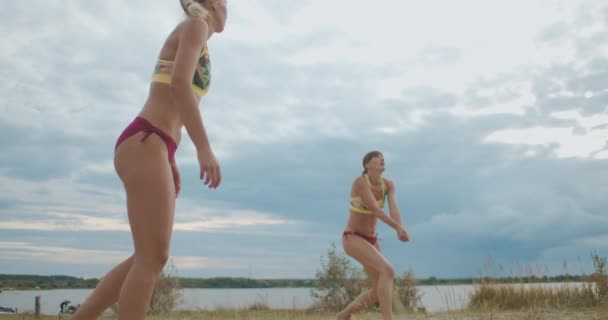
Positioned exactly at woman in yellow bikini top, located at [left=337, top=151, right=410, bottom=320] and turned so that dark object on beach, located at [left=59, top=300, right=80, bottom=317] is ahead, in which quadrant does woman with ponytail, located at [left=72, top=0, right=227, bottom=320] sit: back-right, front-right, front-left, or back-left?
back-left

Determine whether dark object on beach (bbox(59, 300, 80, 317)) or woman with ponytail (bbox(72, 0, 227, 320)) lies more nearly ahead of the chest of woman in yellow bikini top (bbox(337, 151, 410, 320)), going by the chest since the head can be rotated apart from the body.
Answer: the woman with ponytail

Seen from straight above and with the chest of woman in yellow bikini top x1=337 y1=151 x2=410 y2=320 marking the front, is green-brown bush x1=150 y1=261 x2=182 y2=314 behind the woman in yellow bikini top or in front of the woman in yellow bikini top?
behind

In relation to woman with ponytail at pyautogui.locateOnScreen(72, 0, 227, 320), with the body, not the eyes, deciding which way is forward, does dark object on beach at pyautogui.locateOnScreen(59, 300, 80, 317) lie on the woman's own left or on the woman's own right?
on the woman's own left

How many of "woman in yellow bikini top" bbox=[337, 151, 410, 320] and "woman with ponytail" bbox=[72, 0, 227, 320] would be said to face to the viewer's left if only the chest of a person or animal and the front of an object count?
0

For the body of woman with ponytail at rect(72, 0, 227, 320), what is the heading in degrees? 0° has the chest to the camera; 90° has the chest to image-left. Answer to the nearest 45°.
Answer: approximately 270°

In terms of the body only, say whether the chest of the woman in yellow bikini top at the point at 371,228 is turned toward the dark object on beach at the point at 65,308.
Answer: no

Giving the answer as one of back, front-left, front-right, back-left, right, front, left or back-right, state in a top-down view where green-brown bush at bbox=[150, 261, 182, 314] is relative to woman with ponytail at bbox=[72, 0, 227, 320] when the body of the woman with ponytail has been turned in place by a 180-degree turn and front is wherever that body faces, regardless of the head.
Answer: right
